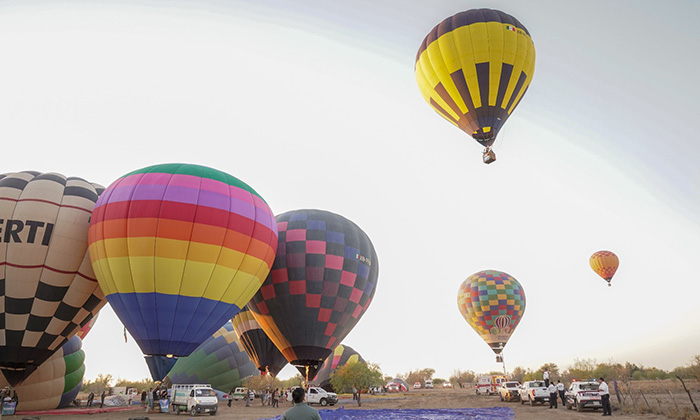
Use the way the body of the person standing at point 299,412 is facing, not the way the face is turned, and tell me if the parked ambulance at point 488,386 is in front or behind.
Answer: in front

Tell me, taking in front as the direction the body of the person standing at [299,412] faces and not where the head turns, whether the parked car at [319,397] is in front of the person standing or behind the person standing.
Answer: in front

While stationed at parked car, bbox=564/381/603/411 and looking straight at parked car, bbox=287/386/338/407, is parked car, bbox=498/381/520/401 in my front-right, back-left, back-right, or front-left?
front-right

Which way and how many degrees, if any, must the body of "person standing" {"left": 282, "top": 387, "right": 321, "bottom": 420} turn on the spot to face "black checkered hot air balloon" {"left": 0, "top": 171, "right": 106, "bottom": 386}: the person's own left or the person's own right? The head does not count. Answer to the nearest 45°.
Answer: approximately 45° to the person's own left

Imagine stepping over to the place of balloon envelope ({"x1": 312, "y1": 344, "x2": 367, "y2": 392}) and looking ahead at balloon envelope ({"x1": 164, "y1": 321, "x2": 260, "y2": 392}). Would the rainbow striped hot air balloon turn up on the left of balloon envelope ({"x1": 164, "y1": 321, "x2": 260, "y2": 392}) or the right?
left

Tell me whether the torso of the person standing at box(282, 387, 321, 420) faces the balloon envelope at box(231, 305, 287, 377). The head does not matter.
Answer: yes

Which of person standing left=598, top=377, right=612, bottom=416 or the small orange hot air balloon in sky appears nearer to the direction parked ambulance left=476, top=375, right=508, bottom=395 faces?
the person standing

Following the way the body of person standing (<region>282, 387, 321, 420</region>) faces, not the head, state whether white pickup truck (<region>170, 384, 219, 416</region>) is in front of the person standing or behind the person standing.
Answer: in front

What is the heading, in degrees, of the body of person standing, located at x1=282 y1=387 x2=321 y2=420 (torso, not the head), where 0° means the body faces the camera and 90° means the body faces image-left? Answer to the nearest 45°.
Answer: approximately 180°

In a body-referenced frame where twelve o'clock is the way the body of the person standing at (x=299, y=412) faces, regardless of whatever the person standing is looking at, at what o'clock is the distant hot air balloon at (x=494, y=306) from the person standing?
The distant hot air balloon is roughly at 1 o'clock from the person standing.

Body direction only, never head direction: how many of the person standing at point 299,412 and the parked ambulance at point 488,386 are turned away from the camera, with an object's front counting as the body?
1

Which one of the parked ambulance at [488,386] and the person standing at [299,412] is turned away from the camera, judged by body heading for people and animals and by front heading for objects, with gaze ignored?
the person standing
